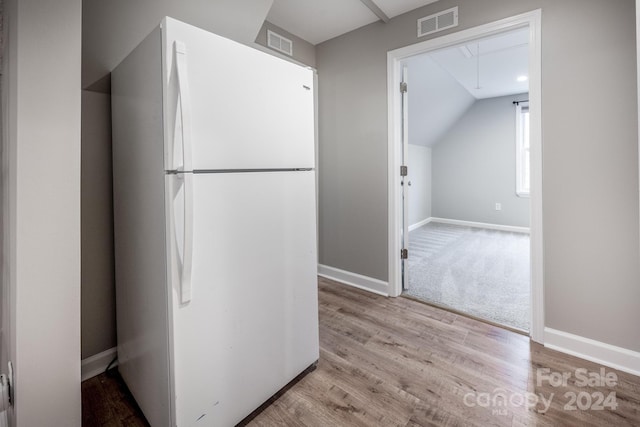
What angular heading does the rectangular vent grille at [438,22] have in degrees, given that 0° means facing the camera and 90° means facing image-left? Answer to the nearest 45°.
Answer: approximately 45°

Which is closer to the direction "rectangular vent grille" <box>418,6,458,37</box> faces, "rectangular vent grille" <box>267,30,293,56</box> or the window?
the rectangular vent grille

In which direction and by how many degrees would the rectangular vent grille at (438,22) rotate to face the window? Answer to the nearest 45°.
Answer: approximately 135° to its right

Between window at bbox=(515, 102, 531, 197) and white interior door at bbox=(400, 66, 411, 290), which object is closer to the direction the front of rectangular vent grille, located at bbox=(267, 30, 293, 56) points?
the white interior door

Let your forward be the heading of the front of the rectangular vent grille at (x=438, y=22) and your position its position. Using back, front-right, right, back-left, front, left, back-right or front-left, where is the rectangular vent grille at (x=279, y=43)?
front-right

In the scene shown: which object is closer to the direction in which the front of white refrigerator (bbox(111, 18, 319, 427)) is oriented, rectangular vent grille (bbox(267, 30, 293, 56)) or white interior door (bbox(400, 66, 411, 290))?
the white interior door
